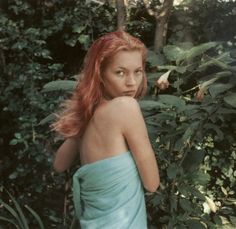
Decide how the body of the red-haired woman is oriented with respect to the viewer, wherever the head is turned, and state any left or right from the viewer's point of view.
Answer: facing away from the viewer and to the right of the viewer

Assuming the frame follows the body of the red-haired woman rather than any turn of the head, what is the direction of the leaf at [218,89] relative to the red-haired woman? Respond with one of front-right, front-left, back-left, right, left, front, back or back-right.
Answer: front

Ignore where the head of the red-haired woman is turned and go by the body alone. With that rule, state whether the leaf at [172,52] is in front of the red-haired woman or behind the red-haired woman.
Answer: in front

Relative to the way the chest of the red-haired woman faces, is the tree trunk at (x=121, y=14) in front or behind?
in front

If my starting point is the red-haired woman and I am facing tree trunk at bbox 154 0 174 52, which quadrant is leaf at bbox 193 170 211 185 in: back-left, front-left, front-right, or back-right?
front-right

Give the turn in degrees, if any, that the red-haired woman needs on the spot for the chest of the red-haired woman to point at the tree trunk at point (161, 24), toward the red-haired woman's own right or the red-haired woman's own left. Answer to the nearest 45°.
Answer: approximately 45° to the red-haired woman's own left

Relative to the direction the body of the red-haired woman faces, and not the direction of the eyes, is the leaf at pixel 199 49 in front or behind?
in front
